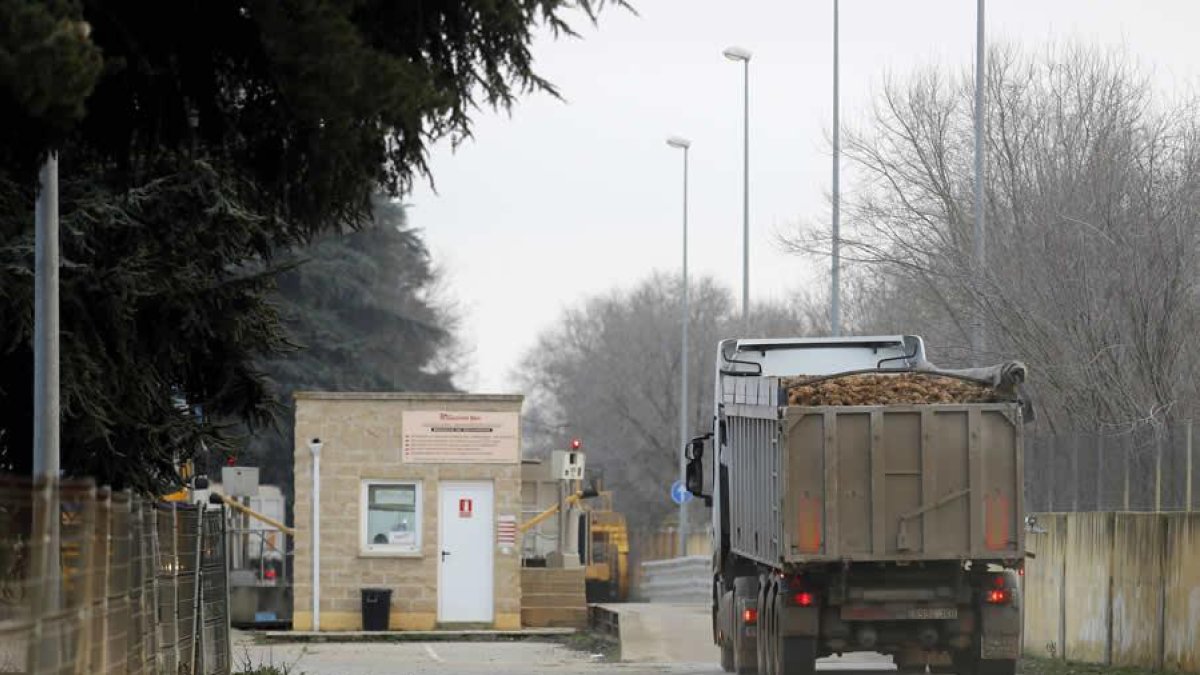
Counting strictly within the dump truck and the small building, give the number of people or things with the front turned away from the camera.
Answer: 1

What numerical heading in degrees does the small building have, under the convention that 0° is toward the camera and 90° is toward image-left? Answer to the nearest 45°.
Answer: approximately 0°

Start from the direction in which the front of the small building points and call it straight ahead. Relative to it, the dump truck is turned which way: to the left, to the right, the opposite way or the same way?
the opposite way

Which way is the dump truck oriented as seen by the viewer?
away from the camera

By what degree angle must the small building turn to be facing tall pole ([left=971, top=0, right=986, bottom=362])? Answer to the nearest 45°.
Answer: approximately 45° to its left

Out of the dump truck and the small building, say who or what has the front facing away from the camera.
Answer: the dump truck

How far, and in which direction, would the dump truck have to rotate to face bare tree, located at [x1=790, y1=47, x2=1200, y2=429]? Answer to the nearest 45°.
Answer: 0° — it already faces it
